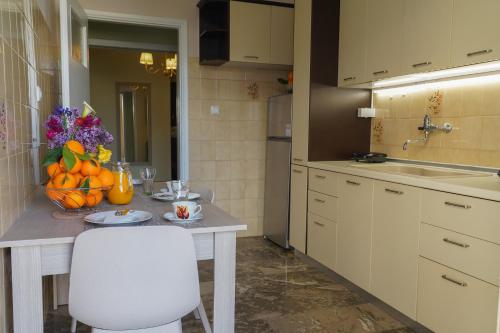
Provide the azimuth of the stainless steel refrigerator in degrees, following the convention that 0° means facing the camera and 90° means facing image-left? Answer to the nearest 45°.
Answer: approximately 45°

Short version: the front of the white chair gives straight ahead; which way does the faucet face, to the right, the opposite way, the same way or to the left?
to the left

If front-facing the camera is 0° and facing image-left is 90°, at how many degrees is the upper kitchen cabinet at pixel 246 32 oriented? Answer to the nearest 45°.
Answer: approximately 0°

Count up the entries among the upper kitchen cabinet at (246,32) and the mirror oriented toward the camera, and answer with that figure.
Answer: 2

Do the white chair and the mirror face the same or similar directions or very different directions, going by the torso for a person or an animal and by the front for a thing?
very different directions

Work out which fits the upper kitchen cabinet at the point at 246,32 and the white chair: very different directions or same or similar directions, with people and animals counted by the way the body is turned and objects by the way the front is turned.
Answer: very different directions

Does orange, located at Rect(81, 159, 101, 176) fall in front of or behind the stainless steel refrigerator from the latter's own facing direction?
in front

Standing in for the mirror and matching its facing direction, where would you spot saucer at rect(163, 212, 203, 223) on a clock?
The saucer is roughly at 12 o'clock from the mirror.

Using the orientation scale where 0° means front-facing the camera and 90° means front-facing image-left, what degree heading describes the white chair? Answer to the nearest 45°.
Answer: approximately 180°

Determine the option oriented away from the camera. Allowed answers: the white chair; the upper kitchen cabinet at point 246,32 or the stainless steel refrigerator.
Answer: the white chair

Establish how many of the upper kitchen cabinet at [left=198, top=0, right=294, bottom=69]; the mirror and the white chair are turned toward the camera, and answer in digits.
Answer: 2

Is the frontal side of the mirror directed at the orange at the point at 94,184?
yes

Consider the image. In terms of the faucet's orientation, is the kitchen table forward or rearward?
forward

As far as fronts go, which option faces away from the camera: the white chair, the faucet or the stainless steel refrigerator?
the white chair

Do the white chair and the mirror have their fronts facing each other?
yes
